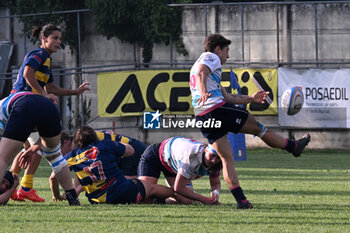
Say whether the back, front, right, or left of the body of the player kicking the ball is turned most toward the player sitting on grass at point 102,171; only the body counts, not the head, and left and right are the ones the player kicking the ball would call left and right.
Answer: back

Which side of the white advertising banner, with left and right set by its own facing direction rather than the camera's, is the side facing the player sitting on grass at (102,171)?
front

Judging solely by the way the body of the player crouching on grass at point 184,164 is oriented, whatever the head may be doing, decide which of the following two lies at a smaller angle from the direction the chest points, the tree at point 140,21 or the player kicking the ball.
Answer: the player kicking the ball

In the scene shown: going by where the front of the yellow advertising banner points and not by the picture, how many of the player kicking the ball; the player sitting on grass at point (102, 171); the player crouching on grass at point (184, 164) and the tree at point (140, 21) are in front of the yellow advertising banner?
3

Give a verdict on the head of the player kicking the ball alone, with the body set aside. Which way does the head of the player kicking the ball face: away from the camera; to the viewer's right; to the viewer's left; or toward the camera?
to the viewer's right

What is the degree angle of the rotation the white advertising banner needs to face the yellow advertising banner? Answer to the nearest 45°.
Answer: approximately 90° to its right

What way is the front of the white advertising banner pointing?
toward the camera

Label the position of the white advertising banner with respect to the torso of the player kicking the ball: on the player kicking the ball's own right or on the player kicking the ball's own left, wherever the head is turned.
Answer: on the player kicking the ball's own left

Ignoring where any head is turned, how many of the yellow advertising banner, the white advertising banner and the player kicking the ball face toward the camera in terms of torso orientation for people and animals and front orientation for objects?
2

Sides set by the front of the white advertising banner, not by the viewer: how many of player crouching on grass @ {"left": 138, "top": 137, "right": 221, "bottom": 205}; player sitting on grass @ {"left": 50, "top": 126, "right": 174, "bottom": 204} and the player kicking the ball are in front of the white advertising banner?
3

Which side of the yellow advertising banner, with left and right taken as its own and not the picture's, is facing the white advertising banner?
left

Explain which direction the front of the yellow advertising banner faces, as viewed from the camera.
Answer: facing the viewer

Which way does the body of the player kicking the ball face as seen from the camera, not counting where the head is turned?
to the viewer's right

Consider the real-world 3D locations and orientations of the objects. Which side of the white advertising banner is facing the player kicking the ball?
front

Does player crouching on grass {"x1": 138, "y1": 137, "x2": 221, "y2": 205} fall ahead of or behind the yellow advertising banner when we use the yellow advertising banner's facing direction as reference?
ahead

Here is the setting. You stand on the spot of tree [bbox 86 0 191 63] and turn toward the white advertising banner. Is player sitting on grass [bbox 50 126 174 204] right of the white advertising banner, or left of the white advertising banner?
right

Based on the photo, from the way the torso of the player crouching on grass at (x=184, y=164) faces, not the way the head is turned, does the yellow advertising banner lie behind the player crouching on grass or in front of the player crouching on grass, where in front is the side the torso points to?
behind
